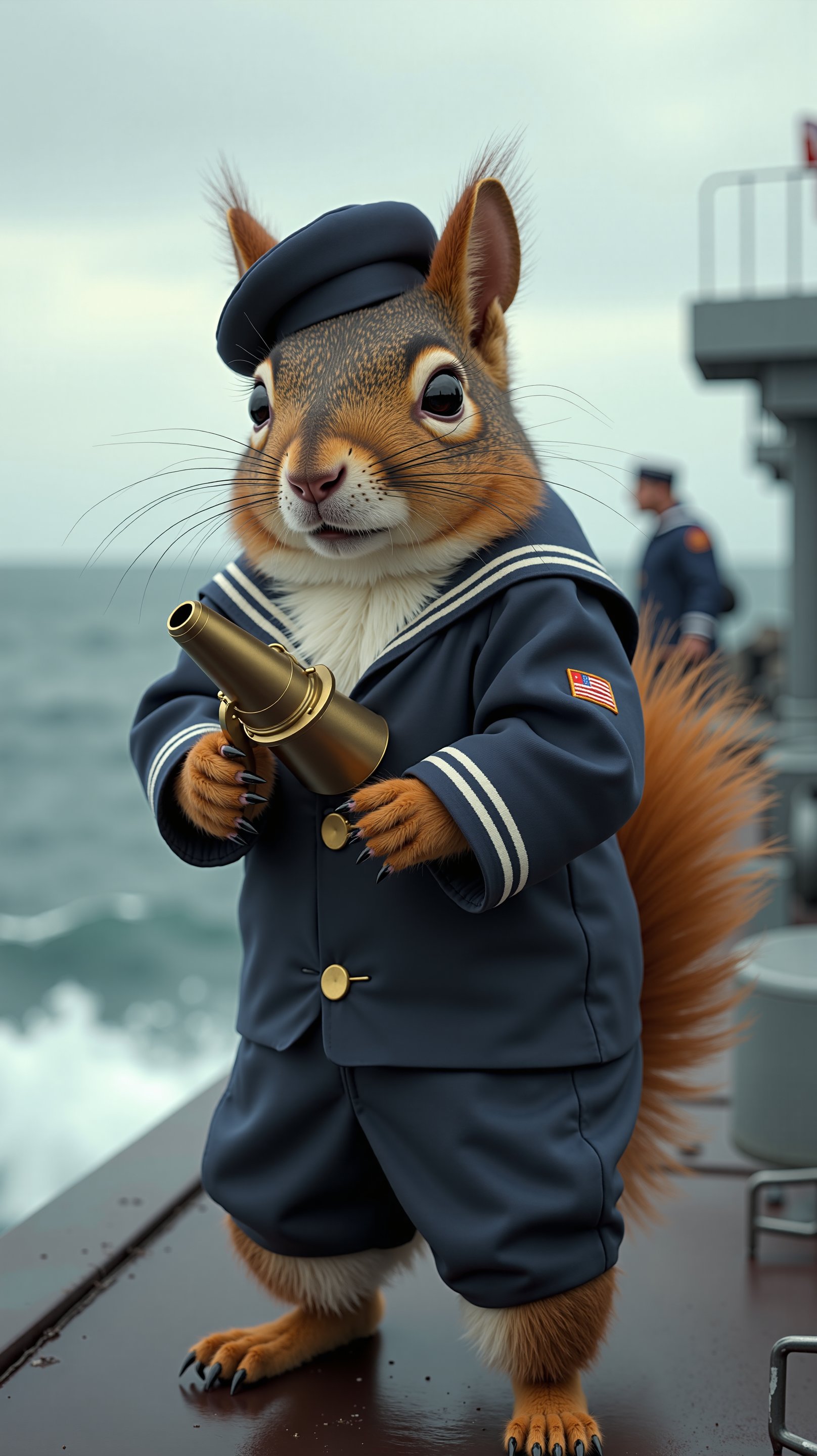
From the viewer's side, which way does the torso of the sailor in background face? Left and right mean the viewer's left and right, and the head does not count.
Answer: facing to the left of the viewer

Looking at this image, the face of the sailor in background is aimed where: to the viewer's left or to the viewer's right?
to the viewer's left

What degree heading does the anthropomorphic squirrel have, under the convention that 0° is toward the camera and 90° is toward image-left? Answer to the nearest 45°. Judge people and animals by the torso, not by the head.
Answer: approximately 45°
